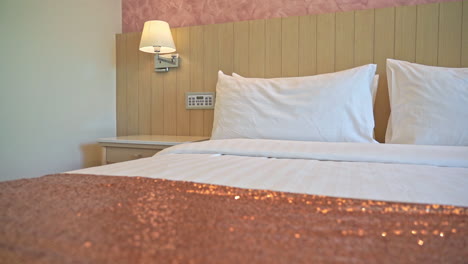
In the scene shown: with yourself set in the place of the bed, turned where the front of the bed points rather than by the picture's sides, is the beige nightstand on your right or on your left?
on your right

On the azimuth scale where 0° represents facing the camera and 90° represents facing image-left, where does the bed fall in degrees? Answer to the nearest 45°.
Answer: approximately 45°

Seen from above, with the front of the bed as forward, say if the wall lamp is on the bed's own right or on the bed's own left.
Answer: on the bed's own right

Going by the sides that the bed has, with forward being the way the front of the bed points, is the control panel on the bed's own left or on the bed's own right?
on the bed's own right
